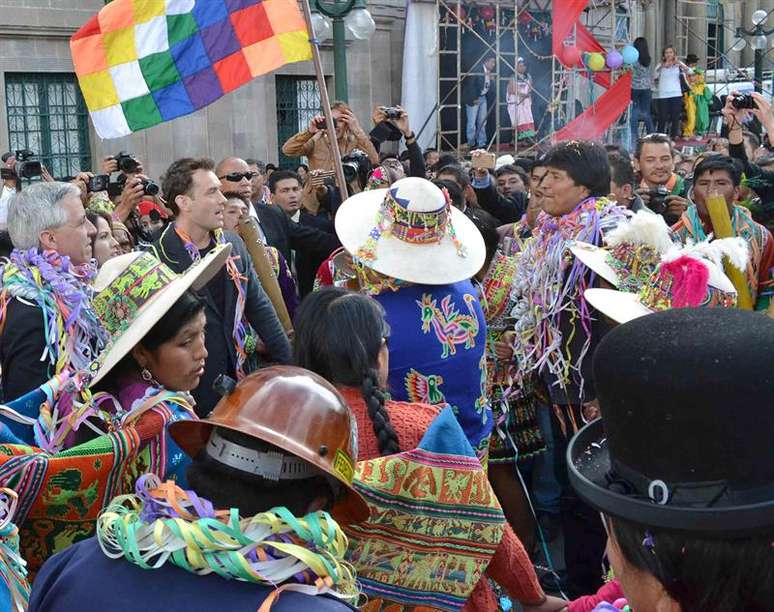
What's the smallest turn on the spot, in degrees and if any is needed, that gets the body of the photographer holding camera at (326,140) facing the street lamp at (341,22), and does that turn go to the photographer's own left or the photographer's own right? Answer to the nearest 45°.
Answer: approximately 180°

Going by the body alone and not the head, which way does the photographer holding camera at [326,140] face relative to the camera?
toward the camera

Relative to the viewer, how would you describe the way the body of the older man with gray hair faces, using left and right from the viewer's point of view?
facing to the right of the viewer

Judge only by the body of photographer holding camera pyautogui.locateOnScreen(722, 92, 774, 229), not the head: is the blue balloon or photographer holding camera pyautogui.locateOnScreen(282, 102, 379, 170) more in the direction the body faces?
the photographer holding camera

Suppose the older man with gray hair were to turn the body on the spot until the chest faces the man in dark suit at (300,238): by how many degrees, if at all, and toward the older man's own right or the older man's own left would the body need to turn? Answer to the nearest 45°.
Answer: approximately 45° to the older man's own left

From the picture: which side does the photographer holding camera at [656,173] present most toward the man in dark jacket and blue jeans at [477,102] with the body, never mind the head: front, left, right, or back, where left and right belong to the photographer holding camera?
back

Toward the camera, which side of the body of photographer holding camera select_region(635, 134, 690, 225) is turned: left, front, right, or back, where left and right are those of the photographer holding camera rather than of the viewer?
front

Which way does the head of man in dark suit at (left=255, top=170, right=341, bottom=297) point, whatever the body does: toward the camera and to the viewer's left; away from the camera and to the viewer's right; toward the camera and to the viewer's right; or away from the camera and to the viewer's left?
toward the camera and to the viewer's right

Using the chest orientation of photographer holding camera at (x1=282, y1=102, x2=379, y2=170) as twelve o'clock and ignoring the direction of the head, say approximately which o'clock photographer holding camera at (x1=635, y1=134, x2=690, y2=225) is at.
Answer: photographer holding camera at (x1=635, y1=134, x2=690, y2=225) is roughly at 10 o'clock from photographer holding camera at (x1=282, y1=102, x2=379, y2=170).

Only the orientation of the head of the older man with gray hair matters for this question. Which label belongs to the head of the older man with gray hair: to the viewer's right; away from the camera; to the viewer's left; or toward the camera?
to the viewer's right
